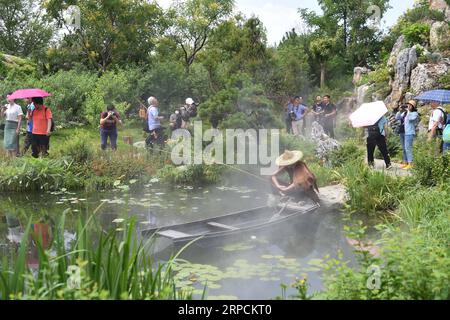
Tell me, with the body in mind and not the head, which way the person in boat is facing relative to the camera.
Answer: to the viewer's left

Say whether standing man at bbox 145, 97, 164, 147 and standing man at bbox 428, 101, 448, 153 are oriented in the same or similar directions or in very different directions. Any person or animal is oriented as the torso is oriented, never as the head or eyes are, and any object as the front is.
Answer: very different directions

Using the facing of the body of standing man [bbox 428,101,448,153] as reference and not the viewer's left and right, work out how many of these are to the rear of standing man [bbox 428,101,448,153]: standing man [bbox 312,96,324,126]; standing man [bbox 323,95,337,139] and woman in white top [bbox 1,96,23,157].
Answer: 0

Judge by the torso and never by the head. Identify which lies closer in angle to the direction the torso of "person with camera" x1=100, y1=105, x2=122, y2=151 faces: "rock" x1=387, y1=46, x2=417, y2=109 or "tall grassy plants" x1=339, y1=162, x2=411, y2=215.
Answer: the tall grassy plants

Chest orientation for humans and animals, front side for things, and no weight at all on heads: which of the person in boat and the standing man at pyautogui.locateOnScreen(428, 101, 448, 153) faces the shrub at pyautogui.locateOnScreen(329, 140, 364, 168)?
the standing man

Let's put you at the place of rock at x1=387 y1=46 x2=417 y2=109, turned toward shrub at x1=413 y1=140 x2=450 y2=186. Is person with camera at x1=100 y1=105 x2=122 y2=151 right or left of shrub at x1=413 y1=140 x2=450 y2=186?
right

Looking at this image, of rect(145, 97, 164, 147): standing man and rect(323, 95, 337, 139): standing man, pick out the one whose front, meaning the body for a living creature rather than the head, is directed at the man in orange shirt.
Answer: rect(323, 95, 337, 139): standing man

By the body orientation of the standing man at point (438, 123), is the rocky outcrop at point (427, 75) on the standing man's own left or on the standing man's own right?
on the standing man's own right

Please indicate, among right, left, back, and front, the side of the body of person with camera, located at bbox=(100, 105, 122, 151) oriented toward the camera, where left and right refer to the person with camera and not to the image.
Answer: front

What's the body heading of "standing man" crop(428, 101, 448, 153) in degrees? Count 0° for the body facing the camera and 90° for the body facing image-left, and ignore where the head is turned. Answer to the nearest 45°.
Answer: approximately 90°

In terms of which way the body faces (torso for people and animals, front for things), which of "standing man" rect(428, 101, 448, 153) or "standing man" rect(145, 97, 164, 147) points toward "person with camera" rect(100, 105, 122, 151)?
"standing man" rect(428, 101, 448, 153)

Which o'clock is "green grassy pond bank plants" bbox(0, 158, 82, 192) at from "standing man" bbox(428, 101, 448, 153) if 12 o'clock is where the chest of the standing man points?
The green grassy pond bank plants is roughly at 11 o'clock from the standing man.

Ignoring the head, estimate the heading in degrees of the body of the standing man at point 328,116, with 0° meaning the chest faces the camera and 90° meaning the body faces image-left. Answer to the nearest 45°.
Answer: approximately 45°

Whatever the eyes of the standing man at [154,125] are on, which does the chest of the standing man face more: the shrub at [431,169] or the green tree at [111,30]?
the shrub
